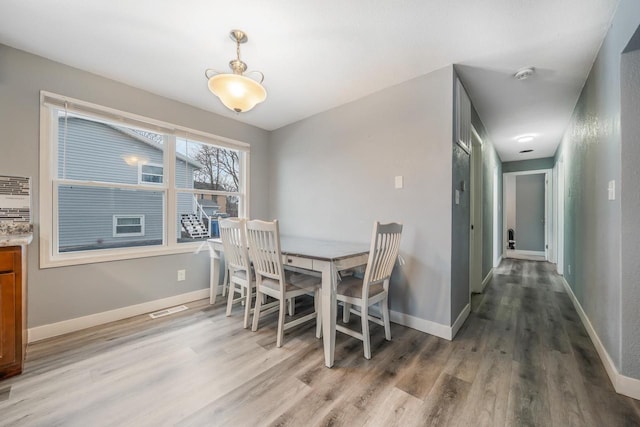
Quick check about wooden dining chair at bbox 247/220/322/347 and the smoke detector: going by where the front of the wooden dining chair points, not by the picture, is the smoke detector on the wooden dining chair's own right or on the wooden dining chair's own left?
on the wooden dining chair's own right

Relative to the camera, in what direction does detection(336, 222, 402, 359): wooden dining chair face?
facing away from the viewer and to the left of the viewer

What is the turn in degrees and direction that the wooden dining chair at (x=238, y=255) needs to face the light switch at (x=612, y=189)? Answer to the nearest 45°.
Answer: approximately 90° to its right

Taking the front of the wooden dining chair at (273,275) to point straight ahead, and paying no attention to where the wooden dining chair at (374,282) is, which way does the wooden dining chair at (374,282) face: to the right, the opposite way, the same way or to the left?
to the left

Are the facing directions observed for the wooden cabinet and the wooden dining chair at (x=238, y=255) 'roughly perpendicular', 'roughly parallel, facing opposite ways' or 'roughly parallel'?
roughly perpendicular

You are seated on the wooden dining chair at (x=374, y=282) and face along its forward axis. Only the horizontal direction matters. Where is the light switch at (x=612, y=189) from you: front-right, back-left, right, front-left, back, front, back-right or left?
back-right

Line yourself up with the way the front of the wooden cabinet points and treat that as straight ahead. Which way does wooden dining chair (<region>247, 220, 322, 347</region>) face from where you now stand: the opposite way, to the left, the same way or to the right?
to the left

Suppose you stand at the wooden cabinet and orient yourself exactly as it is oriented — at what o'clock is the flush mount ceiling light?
The flush mount ceiling light is roughly at 10 o'clock from the wooden cabinet.

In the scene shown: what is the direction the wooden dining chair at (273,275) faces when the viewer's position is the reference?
facing away from the viewer and to the right of the viewer
